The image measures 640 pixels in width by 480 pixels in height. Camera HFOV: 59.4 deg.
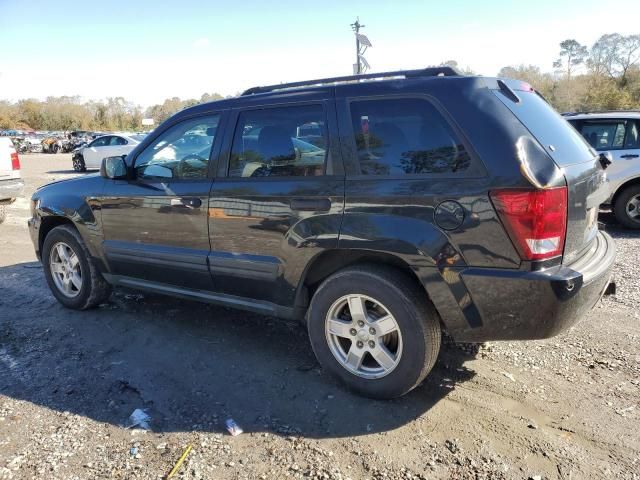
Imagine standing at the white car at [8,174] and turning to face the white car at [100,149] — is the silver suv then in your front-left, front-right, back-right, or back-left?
back-right

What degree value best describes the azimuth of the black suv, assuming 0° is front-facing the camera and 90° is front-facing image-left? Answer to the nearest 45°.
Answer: approximately 135°

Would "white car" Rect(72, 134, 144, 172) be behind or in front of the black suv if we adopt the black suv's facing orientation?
in front

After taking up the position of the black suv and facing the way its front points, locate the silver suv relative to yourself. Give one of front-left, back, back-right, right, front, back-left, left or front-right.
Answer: right

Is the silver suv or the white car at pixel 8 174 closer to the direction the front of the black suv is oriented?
the white car

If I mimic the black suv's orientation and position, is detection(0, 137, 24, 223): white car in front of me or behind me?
in front
